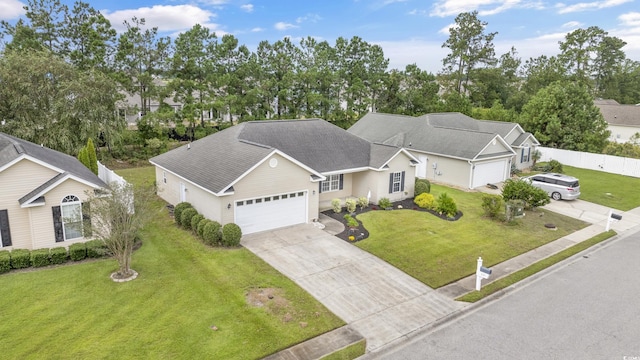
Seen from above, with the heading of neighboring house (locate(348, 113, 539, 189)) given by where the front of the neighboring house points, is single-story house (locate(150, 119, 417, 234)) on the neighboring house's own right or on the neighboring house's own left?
on the neighboring house's own right

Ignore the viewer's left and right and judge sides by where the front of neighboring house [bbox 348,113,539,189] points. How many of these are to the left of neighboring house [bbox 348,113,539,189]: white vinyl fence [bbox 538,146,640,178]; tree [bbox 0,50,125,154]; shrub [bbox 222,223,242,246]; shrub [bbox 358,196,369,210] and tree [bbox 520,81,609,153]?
2

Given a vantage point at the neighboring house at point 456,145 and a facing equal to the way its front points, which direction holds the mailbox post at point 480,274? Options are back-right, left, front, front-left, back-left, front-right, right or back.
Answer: front-right

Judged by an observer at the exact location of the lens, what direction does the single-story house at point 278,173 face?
facing the viewer and to the right of the viewer

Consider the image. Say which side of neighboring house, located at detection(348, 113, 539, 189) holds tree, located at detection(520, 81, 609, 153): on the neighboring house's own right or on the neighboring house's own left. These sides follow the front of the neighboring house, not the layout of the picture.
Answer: on the neighboring house's own left

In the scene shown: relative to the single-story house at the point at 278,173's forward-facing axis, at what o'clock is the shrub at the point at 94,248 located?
The shrub is roughly at 3 o'clock from the single-story house.

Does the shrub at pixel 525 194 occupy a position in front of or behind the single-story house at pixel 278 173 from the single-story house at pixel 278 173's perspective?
in front

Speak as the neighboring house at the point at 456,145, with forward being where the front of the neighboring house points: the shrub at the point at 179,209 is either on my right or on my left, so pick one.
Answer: on my right

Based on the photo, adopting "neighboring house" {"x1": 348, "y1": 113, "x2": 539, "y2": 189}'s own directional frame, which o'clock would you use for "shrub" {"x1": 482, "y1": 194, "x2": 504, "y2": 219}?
The shrub is roughly at 1 o'clock from the neighboring house.

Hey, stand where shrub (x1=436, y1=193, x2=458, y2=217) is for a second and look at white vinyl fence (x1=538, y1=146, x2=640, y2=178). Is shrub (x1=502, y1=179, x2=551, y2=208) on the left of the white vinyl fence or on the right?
right

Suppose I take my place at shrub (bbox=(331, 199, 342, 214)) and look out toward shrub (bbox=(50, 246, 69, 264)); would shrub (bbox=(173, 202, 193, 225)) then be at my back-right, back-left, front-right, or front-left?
front-right

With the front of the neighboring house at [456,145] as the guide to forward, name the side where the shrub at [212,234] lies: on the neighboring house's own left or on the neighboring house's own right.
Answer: on the neighboring house's own right

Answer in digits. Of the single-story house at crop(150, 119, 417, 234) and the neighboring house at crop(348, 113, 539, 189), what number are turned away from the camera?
0

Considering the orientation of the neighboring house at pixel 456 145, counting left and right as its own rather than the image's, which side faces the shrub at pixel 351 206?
right

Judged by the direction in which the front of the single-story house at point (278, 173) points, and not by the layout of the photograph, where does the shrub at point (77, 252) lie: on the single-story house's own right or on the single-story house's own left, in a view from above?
on the single-story house's own right

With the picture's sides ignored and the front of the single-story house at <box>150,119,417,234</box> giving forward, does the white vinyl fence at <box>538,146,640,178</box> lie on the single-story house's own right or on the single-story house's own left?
on the single-story house's own left
